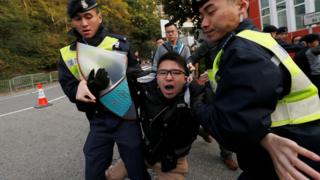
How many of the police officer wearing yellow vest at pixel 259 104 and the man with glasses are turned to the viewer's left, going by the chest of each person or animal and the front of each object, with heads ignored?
1

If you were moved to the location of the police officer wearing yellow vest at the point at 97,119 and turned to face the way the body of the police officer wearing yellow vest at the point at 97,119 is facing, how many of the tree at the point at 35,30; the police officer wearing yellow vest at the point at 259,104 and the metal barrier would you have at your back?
2

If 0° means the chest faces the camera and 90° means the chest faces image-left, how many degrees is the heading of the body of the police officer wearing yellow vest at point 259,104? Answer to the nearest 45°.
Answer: approximately 90°

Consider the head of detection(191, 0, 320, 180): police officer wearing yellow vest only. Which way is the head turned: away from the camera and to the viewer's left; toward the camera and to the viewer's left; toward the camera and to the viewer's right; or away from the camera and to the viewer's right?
toward the camera and to the viewer's left

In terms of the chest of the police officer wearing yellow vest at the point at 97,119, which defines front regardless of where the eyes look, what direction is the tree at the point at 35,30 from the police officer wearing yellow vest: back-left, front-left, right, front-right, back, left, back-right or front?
back

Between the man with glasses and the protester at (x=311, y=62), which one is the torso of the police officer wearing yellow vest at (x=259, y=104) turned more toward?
the man with glasses

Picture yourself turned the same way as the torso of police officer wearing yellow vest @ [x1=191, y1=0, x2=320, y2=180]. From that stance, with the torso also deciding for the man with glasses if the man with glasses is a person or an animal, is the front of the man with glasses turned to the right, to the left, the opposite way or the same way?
to the left

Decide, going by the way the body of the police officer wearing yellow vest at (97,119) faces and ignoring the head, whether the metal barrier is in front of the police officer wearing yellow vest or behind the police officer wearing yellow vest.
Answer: behind

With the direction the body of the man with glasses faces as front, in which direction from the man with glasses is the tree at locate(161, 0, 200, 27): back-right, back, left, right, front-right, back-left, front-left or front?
back

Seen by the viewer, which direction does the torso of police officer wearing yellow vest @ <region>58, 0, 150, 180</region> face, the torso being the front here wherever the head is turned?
toward the camera

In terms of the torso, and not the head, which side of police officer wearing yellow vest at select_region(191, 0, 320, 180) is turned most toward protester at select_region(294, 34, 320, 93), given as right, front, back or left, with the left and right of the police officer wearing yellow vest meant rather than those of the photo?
right
